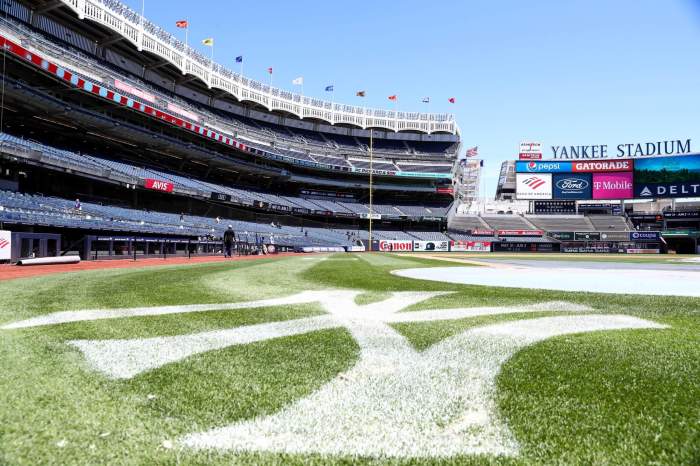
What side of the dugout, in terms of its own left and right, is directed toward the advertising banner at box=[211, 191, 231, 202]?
left

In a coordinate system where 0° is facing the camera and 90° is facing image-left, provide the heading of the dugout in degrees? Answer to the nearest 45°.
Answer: approximately 315°

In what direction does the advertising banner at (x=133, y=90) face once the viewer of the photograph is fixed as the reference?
facing the viewer and to the right of the viewer

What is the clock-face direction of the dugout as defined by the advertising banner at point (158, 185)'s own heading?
The dugout is roughly at 2 o'clock from the advertising banner.

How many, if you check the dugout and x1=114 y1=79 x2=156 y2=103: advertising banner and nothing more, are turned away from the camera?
0
